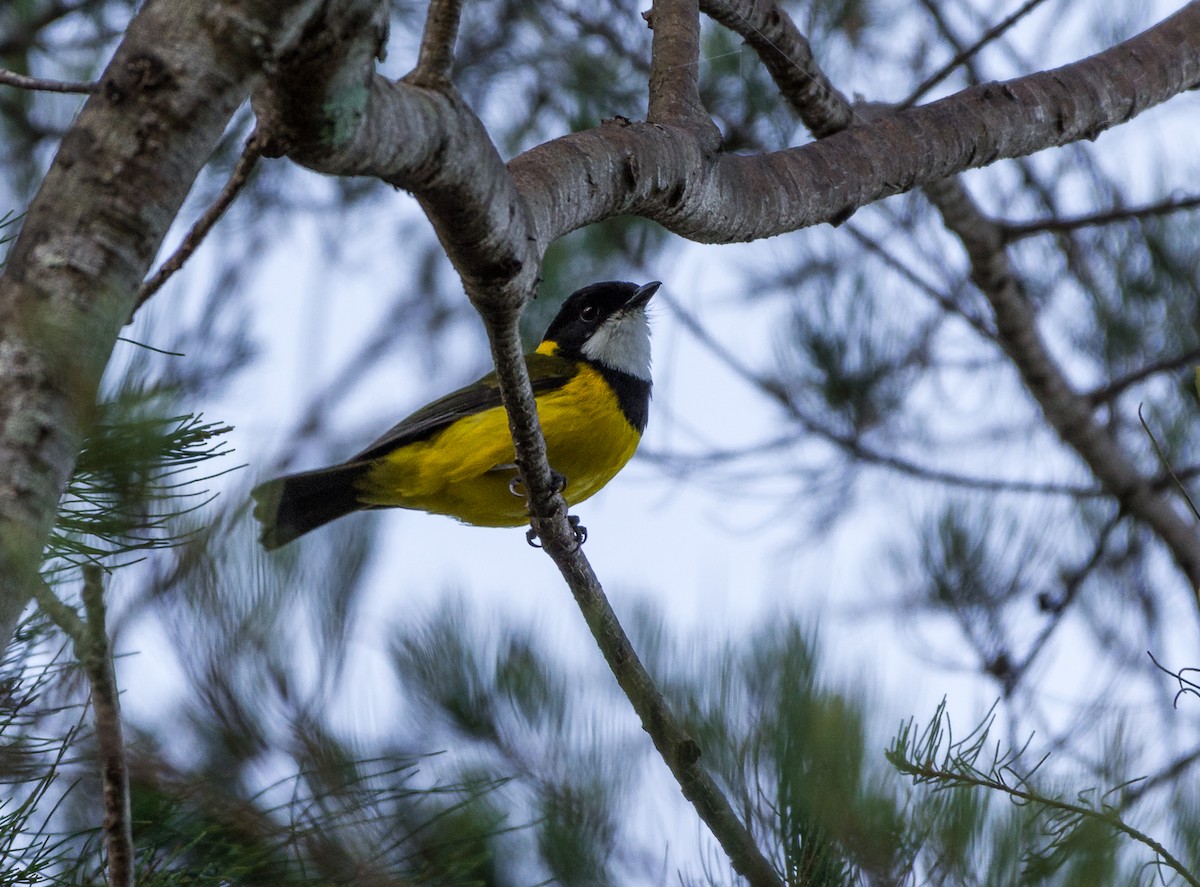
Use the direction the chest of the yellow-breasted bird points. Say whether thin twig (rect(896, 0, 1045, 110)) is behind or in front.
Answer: in front

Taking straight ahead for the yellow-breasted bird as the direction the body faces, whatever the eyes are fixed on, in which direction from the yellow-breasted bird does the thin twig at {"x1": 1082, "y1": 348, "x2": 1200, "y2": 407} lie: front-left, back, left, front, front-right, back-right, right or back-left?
front

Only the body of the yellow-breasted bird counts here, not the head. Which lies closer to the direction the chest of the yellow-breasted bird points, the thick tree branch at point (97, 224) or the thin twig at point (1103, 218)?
the thin twig

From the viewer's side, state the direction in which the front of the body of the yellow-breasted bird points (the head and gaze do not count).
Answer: to the viewer's right

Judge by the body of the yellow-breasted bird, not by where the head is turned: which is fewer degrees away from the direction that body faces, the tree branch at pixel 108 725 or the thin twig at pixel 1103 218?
the thin twig

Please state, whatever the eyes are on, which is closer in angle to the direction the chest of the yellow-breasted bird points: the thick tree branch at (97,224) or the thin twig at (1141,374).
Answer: the thin twig
